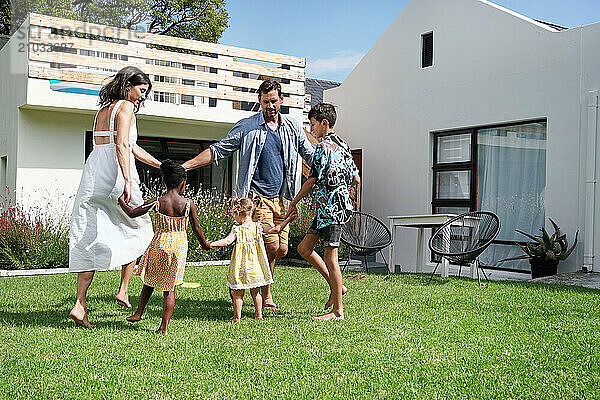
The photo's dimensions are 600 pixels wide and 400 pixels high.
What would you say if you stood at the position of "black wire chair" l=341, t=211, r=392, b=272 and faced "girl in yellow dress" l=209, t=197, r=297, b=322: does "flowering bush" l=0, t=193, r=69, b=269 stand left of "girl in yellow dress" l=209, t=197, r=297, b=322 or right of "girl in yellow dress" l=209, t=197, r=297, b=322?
right

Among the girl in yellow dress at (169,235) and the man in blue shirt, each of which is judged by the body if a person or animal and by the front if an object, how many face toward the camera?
1

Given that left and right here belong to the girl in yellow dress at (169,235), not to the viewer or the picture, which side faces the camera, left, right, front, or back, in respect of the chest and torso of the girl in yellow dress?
back

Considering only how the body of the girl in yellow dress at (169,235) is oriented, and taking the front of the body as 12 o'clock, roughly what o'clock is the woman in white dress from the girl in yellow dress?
The woman in white dress is roughly at 10 o'clock from the girl in yellow dress.

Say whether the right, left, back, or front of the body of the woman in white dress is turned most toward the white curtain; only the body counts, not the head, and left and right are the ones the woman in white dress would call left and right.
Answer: front

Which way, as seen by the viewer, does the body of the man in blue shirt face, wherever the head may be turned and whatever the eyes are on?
toward the camera

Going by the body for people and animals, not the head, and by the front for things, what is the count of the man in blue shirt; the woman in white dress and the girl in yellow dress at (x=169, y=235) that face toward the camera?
1

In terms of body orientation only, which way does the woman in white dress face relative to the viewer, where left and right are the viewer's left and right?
facing away from the viewer and to the right of the viewer

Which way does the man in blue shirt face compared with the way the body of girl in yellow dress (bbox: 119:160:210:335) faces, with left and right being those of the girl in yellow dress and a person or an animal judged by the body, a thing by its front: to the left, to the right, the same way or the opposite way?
the opposite way

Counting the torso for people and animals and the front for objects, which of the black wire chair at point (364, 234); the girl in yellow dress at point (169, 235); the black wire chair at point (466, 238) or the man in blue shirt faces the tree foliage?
the girl in yellow dress

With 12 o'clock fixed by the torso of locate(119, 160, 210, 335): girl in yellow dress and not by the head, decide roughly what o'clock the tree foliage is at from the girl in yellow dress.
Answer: The tree foliage is roughly at 12 o'clock from the girl in yellow dress.

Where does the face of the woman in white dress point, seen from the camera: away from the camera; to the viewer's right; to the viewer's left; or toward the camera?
to the viewer's right

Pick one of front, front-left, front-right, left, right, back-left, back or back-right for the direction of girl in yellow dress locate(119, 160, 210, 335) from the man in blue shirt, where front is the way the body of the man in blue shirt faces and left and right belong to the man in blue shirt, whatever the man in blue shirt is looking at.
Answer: front-right

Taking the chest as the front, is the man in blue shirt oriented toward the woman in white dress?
no

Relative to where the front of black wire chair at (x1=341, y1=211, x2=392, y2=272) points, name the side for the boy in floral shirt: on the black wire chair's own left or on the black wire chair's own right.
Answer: on the black wire chair's own right

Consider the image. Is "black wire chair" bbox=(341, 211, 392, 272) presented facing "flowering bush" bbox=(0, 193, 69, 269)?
no
